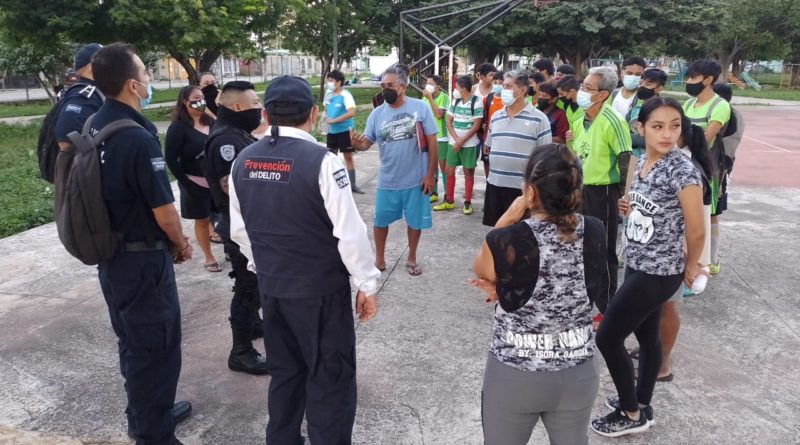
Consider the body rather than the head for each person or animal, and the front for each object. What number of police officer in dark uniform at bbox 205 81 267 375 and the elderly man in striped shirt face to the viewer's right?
1

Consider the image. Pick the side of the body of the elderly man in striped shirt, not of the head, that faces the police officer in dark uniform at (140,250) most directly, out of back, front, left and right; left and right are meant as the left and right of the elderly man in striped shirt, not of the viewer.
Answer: front

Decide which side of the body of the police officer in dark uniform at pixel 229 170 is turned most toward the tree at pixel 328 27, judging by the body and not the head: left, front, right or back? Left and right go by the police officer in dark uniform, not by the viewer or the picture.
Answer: left

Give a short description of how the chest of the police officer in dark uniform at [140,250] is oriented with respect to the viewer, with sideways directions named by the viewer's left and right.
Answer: facing away from the viewer and to the right of the viewer

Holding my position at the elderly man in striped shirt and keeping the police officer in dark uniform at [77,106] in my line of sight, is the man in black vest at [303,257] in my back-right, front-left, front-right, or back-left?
front-left

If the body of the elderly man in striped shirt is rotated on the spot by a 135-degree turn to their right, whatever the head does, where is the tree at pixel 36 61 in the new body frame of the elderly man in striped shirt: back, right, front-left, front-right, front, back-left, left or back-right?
front-left

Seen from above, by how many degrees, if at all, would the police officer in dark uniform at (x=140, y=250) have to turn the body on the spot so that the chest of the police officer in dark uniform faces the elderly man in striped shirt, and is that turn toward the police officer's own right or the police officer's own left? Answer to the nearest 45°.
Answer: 0° — they already face them

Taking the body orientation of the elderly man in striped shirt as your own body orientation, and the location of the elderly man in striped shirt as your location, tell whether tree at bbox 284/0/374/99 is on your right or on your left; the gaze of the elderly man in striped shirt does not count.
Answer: on your right

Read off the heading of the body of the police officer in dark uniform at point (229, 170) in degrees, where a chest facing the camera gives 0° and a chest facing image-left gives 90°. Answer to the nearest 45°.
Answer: approximately 270°

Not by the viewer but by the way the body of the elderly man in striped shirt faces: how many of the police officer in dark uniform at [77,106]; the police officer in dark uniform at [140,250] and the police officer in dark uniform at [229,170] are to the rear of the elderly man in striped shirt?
0

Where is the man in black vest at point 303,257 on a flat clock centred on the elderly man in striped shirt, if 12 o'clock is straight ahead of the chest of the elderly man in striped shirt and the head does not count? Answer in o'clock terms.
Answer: The man in black vest is roughly at 11 o'clock from the elderly man in striped shirt.

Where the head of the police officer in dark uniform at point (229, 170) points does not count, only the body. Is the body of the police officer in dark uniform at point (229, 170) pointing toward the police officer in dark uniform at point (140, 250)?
no

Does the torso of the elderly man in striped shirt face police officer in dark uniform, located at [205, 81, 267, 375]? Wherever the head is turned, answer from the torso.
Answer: yes

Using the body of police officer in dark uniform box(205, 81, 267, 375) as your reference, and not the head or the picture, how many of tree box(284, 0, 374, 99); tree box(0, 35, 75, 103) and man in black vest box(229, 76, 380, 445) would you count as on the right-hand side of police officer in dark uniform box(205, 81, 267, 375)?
1

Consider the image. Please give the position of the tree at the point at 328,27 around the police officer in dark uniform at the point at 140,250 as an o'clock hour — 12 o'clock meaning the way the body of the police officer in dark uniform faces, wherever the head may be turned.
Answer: The tree is roughly at 11 o'clock from the police officer in dark uniform.

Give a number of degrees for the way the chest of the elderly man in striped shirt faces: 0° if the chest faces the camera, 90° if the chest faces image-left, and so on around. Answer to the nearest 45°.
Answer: approximately 45°

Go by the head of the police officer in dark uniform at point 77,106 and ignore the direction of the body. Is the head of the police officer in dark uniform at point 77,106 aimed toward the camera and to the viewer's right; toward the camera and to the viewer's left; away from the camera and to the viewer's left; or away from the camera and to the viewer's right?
away from the camera and to the viewer's right
